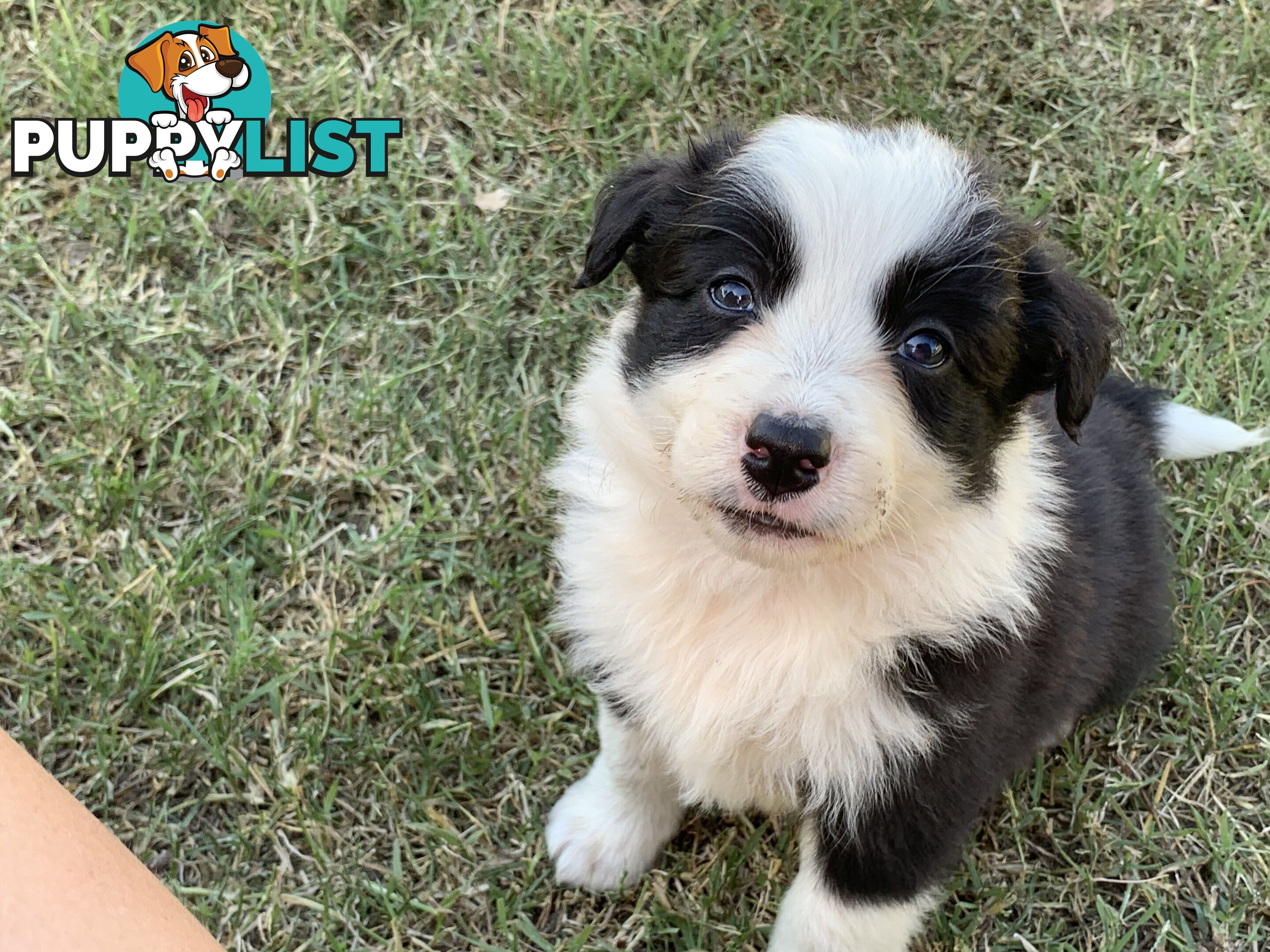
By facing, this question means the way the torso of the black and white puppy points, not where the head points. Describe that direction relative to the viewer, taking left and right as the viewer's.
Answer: facing the viewer and to the left of the viewer
